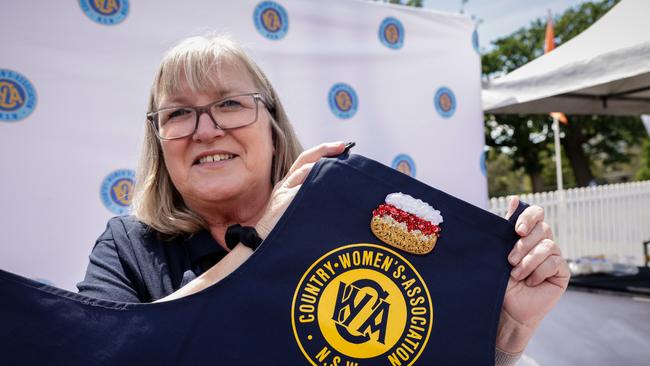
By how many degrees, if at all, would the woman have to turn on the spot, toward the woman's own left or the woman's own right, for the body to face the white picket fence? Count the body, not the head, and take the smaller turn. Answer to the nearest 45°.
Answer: approximately 135° to the woman's own left

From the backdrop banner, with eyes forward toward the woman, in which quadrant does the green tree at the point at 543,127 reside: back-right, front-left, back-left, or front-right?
back-left

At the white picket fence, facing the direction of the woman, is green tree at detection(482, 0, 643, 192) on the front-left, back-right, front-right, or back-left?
back-right

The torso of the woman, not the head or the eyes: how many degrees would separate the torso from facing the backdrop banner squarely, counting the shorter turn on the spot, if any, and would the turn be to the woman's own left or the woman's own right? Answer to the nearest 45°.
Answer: approximately 135° to the woman's own right

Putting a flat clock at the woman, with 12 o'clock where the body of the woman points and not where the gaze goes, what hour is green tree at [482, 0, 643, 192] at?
The green tree is roughly at 7 o'clock from the woman.

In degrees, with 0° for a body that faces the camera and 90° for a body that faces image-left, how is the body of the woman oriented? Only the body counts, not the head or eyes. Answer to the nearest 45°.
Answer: approximately 0°

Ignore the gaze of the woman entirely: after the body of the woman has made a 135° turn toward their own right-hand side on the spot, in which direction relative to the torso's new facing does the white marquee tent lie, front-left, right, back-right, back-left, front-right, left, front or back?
right
